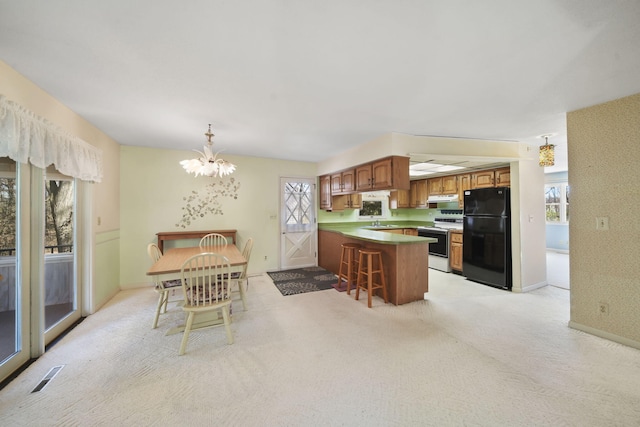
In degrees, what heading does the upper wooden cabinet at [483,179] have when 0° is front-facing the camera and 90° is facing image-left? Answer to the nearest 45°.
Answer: approximately 45°

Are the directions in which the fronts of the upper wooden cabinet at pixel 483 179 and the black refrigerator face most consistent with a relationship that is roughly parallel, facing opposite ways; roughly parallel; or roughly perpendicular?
roughly parallel

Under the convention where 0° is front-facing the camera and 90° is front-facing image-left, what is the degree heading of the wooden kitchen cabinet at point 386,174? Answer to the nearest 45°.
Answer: approximately 45°

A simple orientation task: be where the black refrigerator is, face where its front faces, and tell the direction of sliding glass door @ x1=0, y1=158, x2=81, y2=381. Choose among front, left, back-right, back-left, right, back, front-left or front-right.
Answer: front

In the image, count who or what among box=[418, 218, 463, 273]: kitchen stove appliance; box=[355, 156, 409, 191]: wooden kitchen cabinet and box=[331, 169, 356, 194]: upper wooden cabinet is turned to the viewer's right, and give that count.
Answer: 0

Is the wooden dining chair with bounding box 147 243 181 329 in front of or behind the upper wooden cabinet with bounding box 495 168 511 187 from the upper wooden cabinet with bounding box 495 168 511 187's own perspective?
in front

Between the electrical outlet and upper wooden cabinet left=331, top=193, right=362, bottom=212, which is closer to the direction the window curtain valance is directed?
the electrical outlet

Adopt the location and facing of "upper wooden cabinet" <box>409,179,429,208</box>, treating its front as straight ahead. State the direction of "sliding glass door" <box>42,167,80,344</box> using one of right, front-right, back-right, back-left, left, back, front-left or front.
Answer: front

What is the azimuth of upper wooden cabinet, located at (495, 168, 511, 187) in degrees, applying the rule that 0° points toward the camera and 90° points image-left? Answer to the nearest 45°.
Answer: approximately 45°

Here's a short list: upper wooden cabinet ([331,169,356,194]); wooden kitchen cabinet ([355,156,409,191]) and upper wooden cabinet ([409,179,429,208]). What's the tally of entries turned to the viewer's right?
0

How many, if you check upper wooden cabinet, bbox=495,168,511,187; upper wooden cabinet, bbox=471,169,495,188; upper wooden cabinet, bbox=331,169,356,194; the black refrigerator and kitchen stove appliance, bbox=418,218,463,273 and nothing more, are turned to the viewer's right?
0

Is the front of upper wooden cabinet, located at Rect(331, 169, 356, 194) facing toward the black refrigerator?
no

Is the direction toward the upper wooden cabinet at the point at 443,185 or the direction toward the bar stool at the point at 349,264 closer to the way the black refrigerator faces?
the bar stool

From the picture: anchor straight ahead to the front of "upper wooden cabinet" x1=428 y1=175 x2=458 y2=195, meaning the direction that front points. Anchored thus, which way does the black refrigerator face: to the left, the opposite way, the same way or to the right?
the same way

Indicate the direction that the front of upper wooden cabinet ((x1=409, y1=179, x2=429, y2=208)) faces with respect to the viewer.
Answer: facing the viewer and to the left of the viewer

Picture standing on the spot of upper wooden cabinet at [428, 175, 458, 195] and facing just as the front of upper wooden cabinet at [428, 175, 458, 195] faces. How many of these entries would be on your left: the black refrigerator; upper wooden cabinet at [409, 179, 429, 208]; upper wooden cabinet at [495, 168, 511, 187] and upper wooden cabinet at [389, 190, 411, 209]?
2

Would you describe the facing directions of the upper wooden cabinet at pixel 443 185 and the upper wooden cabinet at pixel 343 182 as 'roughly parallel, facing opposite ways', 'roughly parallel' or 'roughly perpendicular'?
roughly parallel

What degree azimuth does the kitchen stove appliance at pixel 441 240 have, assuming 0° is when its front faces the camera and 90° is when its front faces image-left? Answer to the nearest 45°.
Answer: approximately 45°

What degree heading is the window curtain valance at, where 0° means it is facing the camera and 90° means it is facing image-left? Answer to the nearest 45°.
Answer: approximately 315°

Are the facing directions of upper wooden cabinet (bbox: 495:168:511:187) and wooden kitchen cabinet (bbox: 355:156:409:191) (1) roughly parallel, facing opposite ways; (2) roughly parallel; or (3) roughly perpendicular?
roughly parallel
